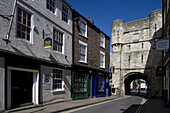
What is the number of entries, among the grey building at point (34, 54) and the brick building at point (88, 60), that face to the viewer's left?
0

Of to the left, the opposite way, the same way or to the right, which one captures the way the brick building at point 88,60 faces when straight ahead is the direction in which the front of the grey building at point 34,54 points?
the same way

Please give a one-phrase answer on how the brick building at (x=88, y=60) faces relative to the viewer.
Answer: facing the viewer and to the right of the viewer

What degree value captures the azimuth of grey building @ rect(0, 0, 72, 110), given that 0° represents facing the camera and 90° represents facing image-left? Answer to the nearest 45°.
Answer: approximately 315°

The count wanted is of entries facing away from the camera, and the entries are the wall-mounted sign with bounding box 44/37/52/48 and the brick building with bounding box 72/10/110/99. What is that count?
0
